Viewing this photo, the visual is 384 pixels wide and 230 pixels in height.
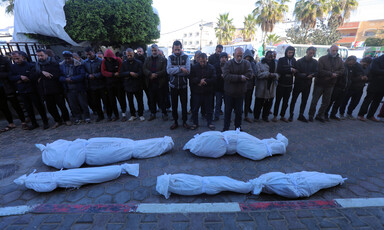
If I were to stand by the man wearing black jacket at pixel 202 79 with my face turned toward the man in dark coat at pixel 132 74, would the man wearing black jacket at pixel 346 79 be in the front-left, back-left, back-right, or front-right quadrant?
back-right

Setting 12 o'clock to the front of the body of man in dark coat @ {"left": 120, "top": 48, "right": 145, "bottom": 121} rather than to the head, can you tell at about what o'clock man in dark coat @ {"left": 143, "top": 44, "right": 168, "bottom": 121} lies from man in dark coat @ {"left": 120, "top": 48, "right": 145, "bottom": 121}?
man in dark coat @ {"left": 143, "top": 44, "right": 168, "bottom": 121} is roughly at 10 o'clock from man in dark coat @ {"left": 120, "top": 48, "right": 145, "bottom": 121}.

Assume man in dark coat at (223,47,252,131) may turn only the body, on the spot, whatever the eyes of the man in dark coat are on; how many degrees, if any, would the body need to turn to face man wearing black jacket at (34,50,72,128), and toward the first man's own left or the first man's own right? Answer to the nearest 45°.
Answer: approximately 90° to the first man's own right

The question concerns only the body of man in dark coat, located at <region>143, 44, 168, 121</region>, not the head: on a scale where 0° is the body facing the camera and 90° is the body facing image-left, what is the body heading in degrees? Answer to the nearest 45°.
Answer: approximately 0°

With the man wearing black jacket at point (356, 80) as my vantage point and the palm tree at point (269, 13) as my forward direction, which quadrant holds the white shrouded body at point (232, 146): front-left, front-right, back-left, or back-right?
back-left

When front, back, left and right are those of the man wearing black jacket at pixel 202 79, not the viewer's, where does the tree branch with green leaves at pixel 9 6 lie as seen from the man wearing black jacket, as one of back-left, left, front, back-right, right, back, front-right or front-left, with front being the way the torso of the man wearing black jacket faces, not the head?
back-right

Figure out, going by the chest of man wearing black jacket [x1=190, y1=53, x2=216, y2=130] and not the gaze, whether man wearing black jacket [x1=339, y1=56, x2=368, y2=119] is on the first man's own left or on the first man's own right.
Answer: on the first man's own left

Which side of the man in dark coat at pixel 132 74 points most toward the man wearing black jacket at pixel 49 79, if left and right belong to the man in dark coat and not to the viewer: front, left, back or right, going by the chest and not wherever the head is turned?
right

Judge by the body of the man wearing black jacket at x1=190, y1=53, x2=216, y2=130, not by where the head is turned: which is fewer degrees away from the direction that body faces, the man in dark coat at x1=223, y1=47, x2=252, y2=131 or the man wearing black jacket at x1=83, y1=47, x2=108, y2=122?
the man in dark coat
